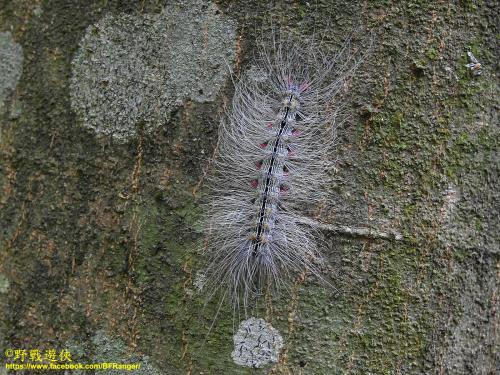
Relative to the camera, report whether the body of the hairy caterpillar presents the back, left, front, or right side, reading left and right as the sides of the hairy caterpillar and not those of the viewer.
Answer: back
